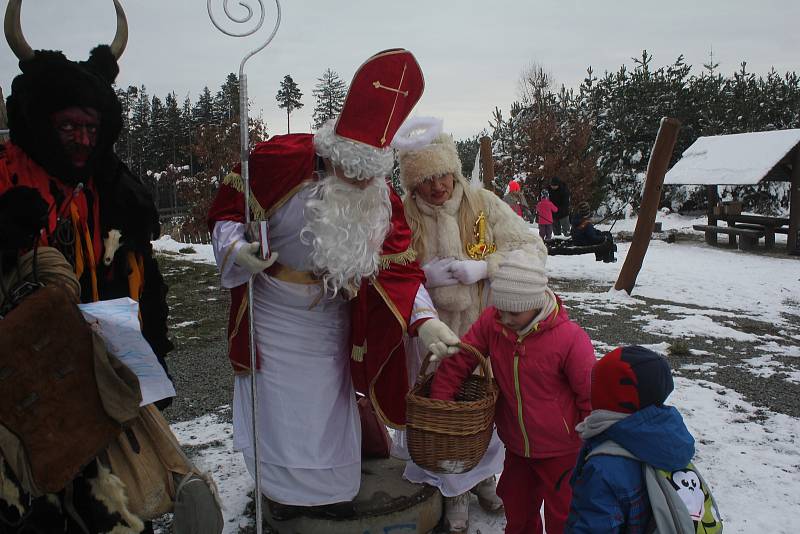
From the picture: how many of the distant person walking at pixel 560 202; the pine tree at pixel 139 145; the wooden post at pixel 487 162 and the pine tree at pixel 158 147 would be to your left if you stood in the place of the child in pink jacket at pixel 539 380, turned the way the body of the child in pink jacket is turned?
0

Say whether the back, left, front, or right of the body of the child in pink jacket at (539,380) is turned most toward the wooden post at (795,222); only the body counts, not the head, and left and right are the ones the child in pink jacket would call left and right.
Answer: back

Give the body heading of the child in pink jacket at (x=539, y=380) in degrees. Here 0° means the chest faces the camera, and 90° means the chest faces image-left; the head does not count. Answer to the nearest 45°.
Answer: approximately 45°

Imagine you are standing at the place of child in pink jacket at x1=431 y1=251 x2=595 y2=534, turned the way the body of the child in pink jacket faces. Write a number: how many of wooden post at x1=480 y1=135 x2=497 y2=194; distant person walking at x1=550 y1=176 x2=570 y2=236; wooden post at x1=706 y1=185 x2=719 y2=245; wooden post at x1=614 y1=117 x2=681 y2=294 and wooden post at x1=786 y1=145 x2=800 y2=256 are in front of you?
0

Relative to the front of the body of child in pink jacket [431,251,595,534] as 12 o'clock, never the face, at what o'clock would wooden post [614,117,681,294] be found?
The wooden post is roughly at 5 o'clock from the child in pink jacket.

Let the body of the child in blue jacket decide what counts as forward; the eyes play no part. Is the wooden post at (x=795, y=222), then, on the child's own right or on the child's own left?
on the child's own right

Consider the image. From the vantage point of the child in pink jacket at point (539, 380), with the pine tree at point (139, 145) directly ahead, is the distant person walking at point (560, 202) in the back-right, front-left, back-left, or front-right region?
front-right

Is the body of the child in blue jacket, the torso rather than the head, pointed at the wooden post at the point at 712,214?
no

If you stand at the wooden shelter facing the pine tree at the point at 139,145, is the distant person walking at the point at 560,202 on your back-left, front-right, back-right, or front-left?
front-left

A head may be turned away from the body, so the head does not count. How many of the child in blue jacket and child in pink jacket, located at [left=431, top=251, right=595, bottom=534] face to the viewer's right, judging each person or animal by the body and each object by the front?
0

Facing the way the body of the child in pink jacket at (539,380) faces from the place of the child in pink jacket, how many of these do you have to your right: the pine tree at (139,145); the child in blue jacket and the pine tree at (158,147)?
2
